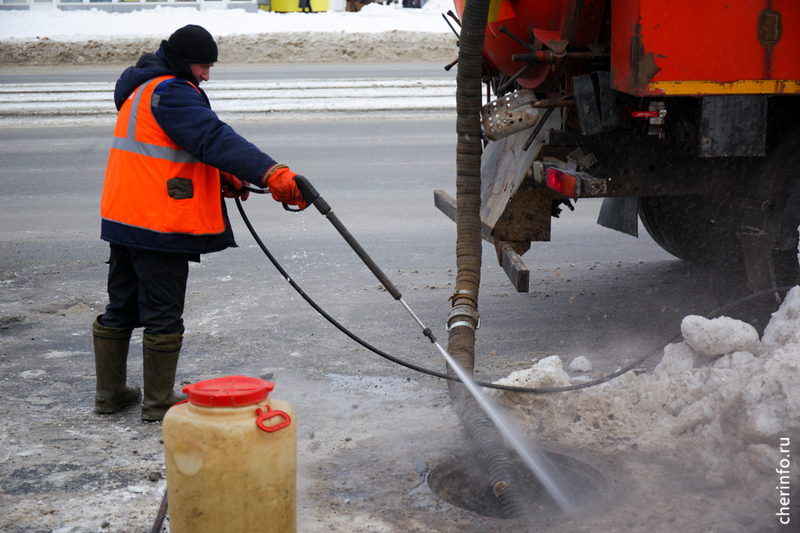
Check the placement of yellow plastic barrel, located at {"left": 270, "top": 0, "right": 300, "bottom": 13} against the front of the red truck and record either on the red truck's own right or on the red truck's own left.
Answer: on the red truck's own left

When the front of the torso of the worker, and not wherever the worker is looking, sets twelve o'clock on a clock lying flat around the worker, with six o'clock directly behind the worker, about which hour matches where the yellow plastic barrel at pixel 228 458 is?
The yellow plastic barrel is roughly at 3 o'clock from the worker.

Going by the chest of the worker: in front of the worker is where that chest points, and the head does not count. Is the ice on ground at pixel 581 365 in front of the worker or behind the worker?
in front

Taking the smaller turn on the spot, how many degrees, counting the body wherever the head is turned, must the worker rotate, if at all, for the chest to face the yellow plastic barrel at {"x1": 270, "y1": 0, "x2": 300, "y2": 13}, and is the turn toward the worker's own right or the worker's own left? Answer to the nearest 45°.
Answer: approximately 90° to the worker's own left

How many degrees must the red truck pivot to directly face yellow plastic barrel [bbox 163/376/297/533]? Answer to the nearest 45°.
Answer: approximately 180°

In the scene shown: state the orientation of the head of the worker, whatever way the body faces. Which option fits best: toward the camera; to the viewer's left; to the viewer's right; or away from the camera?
to the viewer's right

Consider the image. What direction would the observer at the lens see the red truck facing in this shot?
facing away from the viewer and to the right of the viewer

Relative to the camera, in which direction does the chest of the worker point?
to the viewer's right

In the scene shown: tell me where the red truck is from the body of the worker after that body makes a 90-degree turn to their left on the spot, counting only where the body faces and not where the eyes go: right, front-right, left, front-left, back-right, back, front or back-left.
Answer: right

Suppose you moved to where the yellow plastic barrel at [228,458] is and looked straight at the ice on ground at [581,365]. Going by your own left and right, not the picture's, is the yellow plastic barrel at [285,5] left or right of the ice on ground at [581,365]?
left
